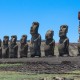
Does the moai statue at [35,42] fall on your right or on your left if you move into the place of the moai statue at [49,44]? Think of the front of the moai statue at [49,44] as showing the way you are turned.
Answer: on your right

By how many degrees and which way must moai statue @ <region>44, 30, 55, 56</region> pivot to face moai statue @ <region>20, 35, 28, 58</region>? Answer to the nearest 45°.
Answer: approximately 90° to its right

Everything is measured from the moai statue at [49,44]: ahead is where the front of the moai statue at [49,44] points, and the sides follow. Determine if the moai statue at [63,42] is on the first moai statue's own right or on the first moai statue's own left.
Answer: on the first moai statue's own left

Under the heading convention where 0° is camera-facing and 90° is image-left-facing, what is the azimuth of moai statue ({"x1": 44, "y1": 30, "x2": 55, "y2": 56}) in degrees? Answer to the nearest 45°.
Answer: approximately 45°
